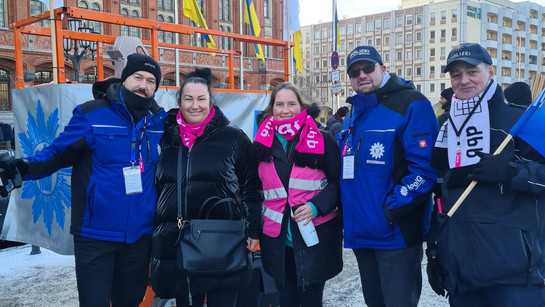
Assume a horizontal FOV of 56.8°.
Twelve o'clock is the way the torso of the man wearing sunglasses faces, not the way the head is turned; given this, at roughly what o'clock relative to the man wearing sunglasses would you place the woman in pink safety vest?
The woman in pink safety vest is roughly at 2 o'clock from the man wearing sunglasses.

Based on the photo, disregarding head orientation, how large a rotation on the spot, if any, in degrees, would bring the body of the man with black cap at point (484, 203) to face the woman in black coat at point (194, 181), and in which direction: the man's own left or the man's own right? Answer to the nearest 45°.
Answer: approximately 45° to the man's own right

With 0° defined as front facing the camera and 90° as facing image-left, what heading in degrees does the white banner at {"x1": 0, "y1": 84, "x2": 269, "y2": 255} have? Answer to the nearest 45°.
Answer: approximately 0°

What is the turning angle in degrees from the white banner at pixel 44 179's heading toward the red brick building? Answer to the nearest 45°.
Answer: approximately 180°

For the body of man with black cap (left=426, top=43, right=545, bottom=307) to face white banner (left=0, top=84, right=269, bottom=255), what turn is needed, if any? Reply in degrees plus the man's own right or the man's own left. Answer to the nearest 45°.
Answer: approximately 45° to the man's own right

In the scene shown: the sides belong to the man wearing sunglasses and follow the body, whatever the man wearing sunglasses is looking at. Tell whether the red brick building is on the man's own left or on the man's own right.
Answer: on the man's own right
